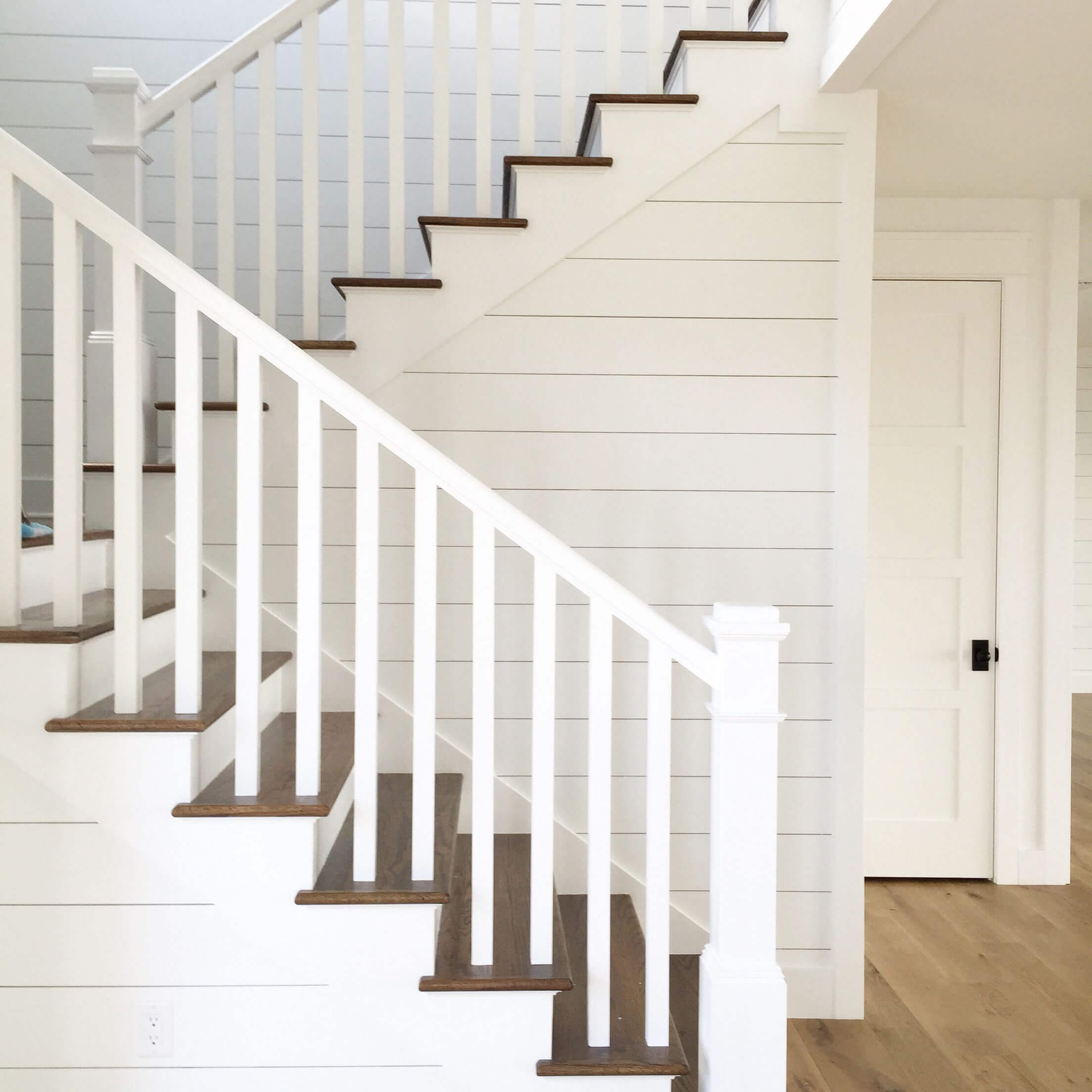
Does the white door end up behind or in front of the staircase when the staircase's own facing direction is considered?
in front

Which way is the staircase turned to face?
to the viewer's right

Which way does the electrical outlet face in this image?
toward the camera
